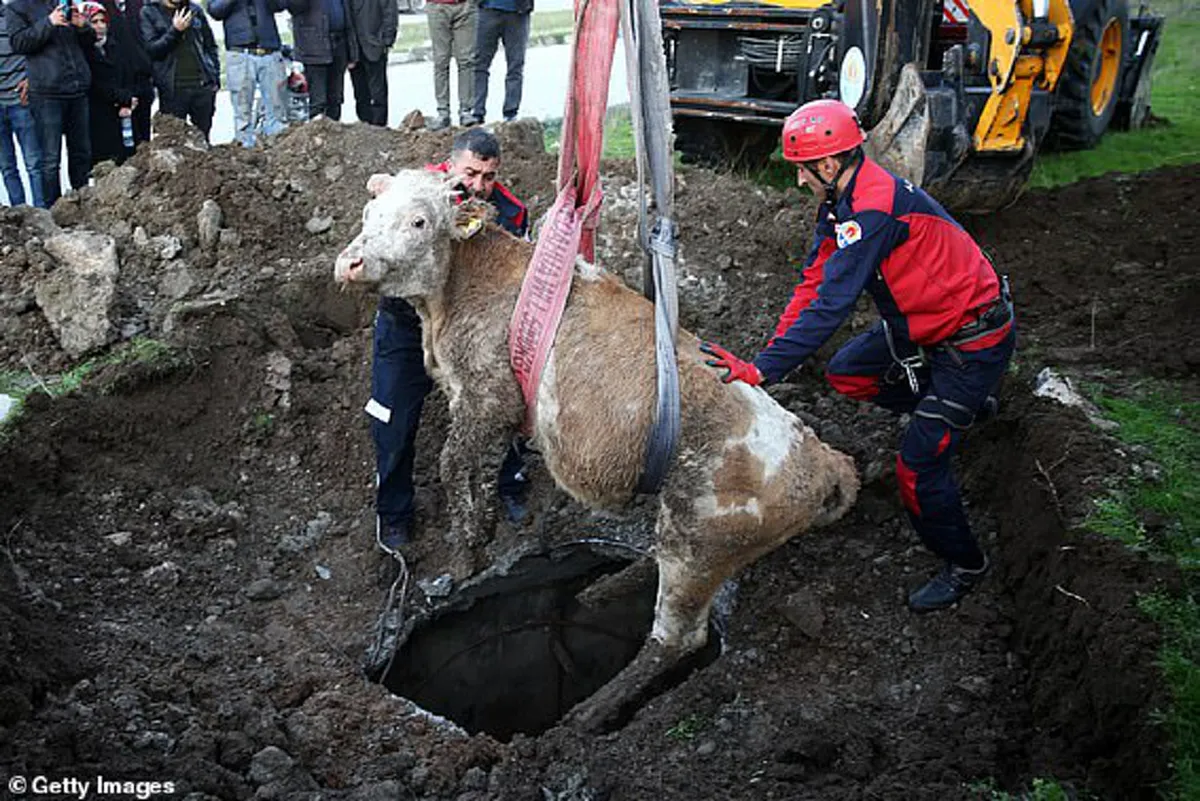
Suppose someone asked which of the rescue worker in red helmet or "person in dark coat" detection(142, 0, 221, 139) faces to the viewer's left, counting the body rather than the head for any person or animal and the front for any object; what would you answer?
the rescue worker in red helmet

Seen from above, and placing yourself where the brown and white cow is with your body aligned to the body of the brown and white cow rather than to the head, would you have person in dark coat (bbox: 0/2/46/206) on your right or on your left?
on your right

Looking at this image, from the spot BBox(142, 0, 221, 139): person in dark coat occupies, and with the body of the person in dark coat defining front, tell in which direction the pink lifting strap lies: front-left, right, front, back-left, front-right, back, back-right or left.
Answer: front

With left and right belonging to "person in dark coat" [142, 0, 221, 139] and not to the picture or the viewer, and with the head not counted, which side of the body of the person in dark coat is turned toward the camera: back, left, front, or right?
front

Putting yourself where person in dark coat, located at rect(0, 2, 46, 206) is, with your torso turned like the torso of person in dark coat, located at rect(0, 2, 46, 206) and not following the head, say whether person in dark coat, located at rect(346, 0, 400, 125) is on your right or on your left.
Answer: on your left

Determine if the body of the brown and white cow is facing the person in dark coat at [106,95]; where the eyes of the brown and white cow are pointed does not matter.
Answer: no

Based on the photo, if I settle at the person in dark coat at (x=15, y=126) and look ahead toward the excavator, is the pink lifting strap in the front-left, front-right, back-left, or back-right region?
front-right

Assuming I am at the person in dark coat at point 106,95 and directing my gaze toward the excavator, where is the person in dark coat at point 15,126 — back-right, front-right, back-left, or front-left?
back-right

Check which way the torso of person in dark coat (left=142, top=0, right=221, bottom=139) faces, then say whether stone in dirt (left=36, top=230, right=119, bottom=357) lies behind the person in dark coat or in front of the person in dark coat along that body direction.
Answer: in front

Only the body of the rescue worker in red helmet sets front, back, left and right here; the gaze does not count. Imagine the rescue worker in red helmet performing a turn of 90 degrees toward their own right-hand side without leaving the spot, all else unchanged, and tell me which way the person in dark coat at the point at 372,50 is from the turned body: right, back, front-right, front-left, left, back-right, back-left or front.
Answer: front-left

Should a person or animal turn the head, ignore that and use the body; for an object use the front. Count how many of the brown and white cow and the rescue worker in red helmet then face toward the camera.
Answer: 0

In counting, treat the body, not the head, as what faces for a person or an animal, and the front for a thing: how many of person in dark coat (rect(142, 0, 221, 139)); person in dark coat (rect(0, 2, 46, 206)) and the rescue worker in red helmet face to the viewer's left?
1

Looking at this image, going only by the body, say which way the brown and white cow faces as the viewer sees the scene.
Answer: to the viewer's left

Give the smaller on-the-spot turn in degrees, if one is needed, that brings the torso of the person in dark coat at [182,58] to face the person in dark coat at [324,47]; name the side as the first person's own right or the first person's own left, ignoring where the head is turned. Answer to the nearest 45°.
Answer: approximately 90° to the first person's own left

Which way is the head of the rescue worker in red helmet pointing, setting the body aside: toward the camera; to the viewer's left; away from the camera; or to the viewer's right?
to the viewer's left

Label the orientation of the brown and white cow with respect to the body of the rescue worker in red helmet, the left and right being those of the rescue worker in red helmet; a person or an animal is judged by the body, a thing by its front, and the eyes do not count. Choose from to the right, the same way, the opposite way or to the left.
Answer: the same way

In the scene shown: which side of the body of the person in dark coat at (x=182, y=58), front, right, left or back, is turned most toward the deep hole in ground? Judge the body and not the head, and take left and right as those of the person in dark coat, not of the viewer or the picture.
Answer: front

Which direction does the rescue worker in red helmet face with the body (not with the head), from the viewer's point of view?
to the viewer's left

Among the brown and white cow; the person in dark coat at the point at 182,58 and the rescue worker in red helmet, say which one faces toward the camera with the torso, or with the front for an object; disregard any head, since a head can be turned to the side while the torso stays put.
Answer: the person in dark coat
